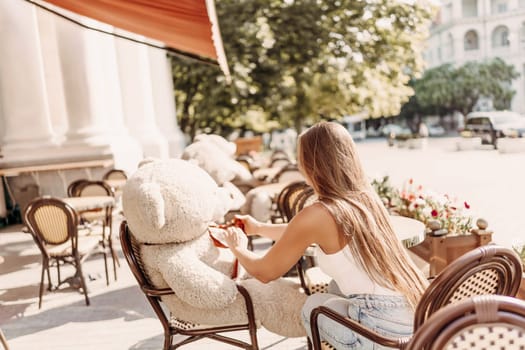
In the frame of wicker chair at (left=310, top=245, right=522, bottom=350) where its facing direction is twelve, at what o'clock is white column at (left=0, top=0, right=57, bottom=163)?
The white column is roughly at 12 o'clock from the wicker chair.

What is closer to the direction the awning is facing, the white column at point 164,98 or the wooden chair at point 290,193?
the wooden chair

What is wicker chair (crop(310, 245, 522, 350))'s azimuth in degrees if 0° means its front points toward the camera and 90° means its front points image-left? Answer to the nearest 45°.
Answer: approximately 135°

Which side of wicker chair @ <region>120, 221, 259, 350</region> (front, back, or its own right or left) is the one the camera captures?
right

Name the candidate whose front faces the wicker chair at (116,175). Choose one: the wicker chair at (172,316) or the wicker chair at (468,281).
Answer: the wicker chair at (468,281)

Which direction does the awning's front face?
to the viewer's right

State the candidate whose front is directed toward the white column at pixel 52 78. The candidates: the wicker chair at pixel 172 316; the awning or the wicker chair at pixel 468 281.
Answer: the wicker chair at pixel 468 281

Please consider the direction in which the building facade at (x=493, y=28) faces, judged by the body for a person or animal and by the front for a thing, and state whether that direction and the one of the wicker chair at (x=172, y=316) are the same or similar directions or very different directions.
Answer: very different directions

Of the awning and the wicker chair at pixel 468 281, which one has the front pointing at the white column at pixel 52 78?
the wicker chair

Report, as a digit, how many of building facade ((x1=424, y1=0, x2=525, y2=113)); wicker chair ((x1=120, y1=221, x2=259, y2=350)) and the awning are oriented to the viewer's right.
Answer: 2

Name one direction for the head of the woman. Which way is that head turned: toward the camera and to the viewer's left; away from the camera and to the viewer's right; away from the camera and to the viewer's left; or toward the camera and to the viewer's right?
away from the camera and to the viewer's left

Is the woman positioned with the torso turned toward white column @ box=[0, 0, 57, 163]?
yes

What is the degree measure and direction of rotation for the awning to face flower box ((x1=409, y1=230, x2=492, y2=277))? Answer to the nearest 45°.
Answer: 0° — it already faces it

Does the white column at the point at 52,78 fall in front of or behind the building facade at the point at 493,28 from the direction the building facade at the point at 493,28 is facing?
in front
